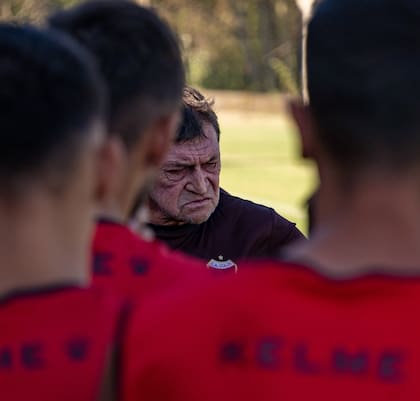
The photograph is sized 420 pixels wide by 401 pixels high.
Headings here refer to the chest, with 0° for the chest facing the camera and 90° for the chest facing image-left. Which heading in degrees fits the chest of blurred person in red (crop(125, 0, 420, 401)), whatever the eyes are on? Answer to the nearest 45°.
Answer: approximately 180°

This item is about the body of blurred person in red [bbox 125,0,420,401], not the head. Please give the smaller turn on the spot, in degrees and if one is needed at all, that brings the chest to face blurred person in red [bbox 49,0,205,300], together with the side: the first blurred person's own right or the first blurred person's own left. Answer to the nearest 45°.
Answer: approximately 45° to the first blurred person's own left

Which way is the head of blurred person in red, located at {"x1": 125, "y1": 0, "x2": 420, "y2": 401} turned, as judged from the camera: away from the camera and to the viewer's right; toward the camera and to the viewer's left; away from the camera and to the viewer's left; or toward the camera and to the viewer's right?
away from the camera and to the viewer's left

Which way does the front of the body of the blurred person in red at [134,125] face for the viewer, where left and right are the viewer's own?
facing away from the viewer

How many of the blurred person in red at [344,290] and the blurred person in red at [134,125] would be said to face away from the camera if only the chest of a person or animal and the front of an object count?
2

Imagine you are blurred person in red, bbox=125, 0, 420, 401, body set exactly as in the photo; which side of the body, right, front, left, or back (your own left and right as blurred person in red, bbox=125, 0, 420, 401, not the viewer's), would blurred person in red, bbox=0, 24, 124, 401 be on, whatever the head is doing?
left
